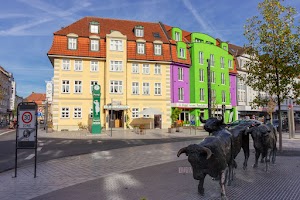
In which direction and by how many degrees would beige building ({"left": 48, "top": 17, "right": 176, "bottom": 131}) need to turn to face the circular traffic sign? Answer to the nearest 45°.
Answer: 0° — it already faces it

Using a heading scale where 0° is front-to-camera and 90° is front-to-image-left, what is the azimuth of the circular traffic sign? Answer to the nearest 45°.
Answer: approximately 0°

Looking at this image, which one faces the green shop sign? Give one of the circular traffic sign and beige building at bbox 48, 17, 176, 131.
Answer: the beige building

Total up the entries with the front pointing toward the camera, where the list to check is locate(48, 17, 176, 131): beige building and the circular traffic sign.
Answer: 2

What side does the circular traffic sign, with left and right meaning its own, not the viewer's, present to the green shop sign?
back

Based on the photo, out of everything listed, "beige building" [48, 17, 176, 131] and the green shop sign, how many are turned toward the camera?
2

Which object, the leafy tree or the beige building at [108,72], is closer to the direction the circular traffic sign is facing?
the leafy tree

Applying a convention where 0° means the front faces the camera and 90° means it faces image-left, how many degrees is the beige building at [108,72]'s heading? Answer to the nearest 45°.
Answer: approximately 0°
